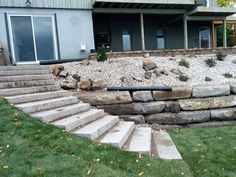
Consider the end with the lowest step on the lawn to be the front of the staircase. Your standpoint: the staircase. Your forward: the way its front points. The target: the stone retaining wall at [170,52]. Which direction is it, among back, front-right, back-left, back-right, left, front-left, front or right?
left

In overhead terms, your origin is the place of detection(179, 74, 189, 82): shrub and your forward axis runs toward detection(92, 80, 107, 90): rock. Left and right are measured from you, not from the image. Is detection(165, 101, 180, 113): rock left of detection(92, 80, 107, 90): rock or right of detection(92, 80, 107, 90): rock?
left

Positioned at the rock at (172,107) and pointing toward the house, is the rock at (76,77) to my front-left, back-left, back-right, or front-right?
front-left

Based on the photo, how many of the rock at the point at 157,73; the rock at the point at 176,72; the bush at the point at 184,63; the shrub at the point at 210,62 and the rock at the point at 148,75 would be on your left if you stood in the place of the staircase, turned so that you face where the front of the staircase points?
5

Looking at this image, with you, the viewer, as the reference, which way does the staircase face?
facing the viewer and to the right of the viewer

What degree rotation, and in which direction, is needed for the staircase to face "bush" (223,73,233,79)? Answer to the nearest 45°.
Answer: approximately 90° to its left

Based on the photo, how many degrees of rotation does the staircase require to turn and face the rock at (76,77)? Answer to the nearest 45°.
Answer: approximately 135° to its left

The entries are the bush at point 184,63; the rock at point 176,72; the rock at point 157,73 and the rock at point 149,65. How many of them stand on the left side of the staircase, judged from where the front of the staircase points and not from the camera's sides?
4

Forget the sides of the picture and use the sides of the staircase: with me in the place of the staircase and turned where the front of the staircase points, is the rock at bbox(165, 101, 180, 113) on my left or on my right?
on my left

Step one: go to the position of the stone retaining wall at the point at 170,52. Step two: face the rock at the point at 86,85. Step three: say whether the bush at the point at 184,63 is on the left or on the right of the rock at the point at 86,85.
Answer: left

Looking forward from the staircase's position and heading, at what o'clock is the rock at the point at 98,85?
The rock is roughly at 8 o'clock from the staircase.

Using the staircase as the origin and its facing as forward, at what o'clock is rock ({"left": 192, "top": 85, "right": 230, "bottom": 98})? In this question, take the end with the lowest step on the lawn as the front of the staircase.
The rock is roughly at 10 o'clock from the staircase.

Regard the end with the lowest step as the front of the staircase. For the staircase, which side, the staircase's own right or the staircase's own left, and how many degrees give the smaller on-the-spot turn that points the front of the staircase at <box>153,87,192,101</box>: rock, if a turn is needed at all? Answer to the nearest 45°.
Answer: approximately 90° to the staircase's own left

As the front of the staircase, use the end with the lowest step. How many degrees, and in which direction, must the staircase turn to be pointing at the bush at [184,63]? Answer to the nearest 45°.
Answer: approximately 90° to its left

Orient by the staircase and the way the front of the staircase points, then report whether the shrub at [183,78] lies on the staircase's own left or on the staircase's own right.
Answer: on the staircase's own left

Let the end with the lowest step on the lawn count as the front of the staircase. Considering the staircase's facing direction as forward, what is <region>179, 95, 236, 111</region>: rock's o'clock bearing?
The rock is roughly at 10 o'clock from the staircase.
